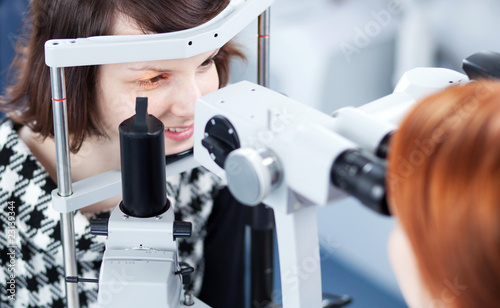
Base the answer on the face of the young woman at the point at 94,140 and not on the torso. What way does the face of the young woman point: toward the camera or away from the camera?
toward the camera

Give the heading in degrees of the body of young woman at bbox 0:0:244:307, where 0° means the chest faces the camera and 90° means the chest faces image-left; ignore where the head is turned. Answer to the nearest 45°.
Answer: approximately 315°

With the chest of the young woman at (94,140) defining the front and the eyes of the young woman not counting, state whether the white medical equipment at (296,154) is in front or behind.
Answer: in front
